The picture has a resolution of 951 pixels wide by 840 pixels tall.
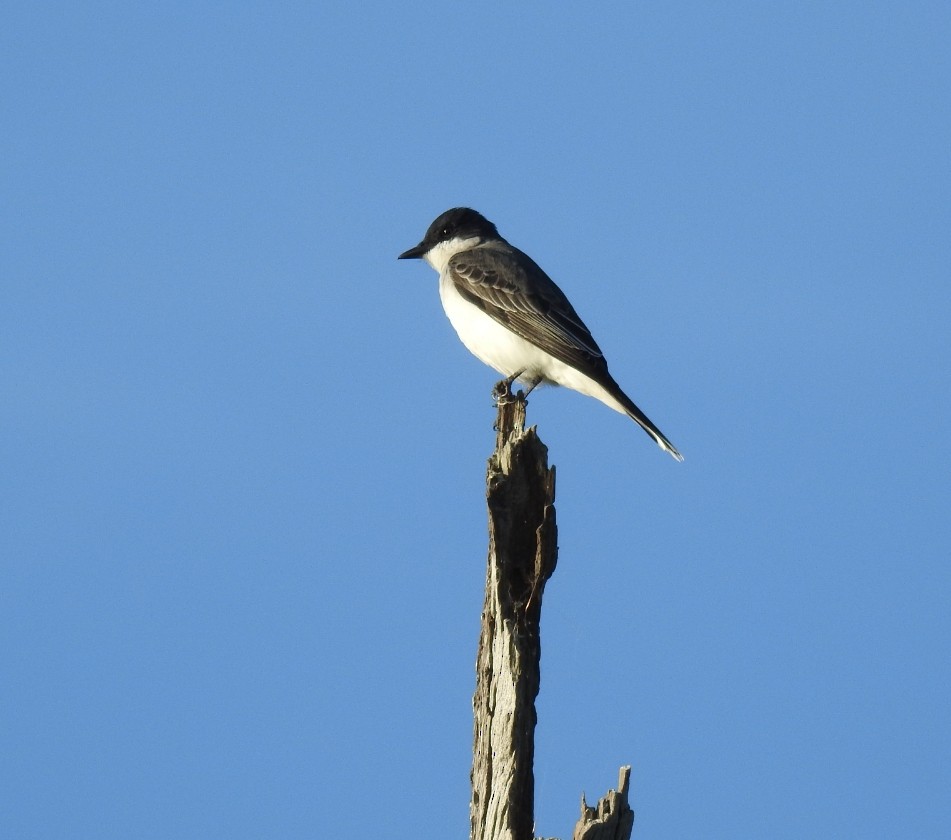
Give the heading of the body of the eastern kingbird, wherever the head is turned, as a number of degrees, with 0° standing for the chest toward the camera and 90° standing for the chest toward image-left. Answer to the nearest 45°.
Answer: approximately 90°
